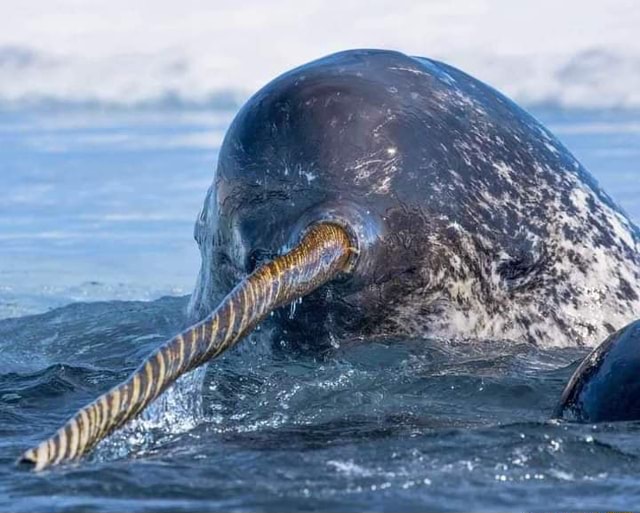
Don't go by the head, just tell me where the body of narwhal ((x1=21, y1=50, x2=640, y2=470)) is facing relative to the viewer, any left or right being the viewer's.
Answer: facing the viewer and to the left of the viewer
